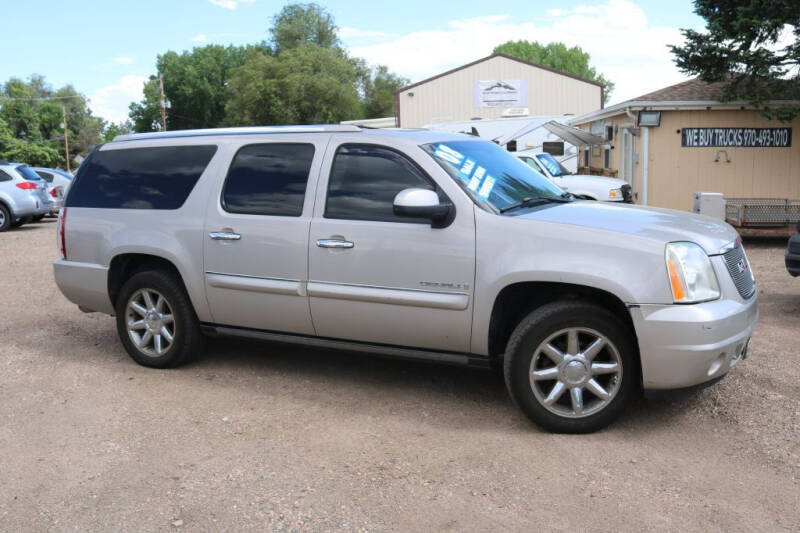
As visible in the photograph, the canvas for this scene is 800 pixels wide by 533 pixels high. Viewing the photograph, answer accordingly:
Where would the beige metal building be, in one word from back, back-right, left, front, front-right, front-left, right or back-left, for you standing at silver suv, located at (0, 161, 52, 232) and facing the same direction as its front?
right

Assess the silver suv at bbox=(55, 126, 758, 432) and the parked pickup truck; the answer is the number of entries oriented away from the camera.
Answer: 0

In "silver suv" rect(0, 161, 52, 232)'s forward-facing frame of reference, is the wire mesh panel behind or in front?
behind

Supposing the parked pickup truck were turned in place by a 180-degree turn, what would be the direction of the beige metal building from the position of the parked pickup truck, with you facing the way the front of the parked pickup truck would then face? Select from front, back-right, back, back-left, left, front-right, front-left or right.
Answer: front-right

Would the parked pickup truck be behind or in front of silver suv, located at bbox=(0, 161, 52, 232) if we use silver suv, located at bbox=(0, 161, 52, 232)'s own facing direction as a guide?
behind

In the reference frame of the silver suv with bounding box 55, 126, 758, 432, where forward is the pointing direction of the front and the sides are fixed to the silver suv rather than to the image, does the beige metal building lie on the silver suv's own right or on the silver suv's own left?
on the silver suv's own left

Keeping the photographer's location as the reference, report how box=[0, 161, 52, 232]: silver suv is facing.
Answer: facing away from the viewer and to the left of the viewer

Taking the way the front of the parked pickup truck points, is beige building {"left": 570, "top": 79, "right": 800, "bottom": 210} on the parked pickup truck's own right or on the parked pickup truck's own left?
on the parked pickup truck's own left

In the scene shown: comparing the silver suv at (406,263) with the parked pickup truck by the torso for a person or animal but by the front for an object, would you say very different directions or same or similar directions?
same or similar directions

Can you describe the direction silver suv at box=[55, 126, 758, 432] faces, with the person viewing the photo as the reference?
facing the viewer and to the right of the viewer

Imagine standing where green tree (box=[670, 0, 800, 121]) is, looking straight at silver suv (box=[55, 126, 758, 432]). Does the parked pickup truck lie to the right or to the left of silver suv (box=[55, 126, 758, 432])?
right

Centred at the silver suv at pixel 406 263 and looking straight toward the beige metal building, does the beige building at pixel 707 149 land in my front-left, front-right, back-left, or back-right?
front-right

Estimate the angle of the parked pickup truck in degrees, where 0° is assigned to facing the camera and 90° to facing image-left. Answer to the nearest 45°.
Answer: approximately 315°

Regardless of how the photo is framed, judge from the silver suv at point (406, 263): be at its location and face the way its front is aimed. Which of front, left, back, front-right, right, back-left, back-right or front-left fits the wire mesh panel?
left

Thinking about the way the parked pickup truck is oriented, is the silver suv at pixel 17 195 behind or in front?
behind
